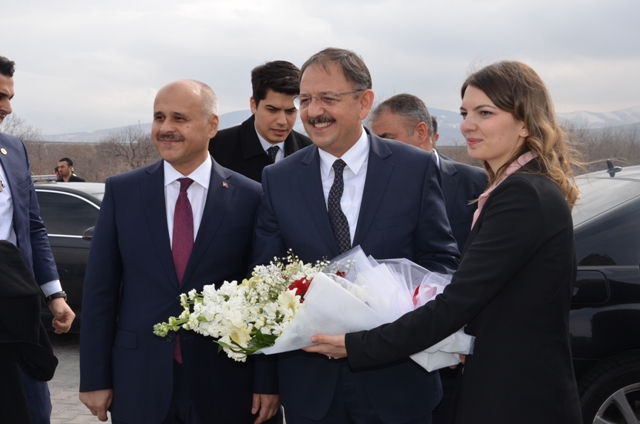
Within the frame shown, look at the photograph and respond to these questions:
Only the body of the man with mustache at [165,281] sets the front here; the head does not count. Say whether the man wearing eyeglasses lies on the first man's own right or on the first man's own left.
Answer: on the first man's own left

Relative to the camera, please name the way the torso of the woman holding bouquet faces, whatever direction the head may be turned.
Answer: to the viewer's left

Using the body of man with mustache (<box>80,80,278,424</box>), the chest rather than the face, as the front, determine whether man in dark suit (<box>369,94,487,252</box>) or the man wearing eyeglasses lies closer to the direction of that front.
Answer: the man wearing eyeglasses

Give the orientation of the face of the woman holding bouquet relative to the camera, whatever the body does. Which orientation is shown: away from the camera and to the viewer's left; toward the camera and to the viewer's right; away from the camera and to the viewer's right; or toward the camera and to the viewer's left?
toward the camera and to the viewer's left

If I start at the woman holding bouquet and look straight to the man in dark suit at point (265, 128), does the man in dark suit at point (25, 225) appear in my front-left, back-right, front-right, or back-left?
front-left

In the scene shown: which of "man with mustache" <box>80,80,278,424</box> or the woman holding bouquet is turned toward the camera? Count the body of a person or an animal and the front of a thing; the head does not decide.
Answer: the man with mustache

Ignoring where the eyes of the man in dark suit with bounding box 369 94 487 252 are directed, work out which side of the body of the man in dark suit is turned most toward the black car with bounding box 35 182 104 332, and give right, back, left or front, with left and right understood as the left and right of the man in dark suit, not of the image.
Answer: right

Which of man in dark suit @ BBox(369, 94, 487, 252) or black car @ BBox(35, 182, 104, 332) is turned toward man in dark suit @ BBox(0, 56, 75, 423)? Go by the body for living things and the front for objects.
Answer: man in dark suit @ BBox(369, 94, 487, 252)

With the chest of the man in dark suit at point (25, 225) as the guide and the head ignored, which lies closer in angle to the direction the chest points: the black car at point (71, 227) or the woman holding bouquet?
the woman holding bouquet

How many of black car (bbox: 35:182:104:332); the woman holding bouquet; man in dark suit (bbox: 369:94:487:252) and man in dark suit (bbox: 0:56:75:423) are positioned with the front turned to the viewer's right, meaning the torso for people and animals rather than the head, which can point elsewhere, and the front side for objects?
1

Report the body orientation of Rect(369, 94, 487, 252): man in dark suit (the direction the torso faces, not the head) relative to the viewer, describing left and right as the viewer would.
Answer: facing the viewer and to the left of the viewer

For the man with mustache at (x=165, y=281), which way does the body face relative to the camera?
toward the camera

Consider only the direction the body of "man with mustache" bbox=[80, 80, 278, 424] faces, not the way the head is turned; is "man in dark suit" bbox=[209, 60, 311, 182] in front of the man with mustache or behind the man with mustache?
behind

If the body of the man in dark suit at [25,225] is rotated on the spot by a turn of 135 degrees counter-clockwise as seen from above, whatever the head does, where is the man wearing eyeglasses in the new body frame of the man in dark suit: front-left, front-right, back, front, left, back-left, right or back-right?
front-right

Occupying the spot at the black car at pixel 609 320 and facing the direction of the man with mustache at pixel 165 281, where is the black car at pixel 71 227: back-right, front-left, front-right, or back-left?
front-right
